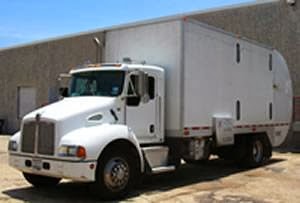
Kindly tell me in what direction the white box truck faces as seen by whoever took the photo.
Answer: facing the viewer and to the left of the viewer

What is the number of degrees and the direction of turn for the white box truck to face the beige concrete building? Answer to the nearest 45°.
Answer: approximately 135° to its right
